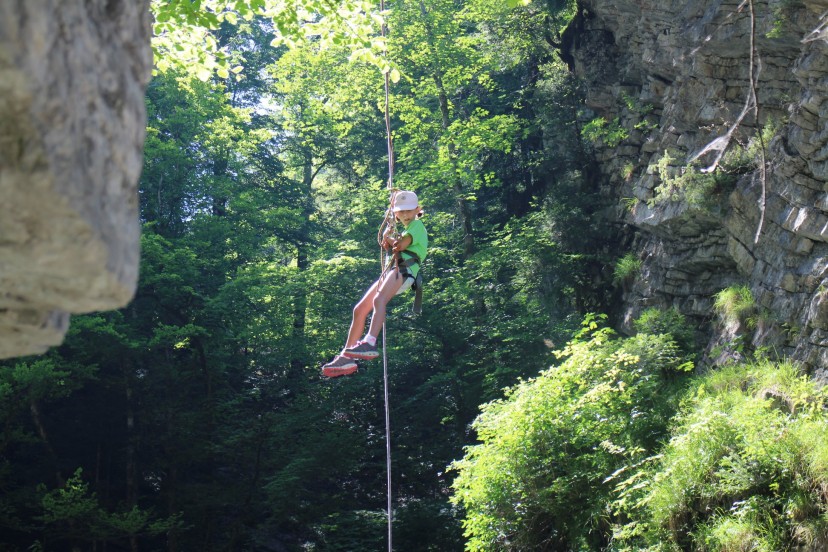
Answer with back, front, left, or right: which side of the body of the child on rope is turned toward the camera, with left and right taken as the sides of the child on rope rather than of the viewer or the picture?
left

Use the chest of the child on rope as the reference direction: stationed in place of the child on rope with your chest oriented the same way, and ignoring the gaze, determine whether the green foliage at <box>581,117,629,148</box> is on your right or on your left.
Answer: on your right

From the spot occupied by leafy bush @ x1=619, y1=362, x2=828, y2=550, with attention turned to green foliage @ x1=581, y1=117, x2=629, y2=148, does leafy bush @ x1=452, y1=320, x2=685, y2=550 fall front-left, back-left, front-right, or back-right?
front-left

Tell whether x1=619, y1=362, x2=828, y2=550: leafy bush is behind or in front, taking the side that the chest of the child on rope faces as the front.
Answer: behind

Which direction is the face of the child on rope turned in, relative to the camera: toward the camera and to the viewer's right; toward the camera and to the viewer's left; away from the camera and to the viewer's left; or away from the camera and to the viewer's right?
toward the camera and to the viewer's left
